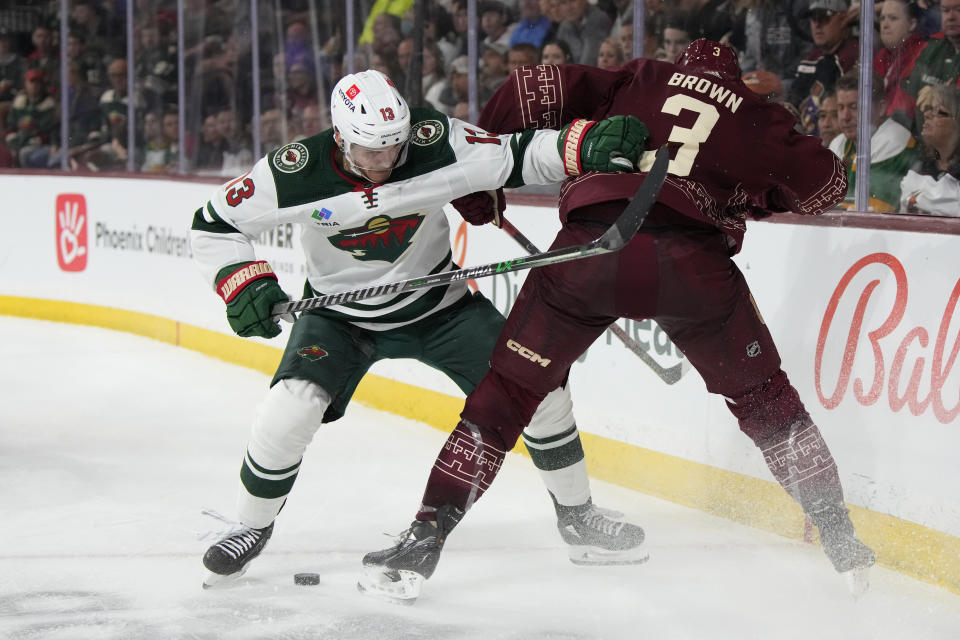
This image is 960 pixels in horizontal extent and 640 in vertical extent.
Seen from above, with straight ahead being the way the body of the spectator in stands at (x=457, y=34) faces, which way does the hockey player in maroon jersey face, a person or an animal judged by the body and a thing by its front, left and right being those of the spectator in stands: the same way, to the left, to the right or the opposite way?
the opposite way

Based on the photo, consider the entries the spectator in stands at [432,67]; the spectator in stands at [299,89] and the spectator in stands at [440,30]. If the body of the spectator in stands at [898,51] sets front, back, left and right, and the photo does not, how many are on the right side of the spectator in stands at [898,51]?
3

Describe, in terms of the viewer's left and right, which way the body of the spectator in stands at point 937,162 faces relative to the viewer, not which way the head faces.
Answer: facing the viewer and to the left of the viewer

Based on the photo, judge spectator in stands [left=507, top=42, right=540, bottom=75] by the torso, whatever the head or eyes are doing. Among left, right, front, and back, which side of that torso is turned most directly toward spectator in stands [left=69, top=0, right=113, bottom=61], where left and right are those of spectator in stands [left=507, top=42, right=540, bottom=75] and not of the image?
right

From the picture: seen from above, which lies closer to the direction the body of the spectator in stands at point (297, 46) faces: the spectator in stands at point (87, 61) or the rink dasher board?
the rink dasher board

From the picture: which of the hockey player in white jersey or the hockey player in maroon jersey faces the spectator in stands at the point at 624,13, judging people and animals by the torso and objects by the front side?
the hockey player in maroon jersey

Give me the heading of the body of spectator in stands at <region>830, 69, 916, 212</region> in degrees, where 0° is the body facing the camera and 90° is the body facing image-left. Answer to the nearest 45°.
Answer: approximately 45°

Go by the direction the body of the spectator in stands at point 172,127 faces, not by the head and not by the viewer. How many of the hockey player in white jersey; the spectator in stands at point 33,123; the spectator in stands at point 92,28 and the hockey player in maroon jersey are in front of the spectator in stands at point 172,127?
2

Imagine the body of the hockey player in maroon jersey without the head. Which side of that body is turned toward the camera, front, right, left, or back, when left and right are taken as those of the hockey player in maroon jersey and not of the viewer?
back
